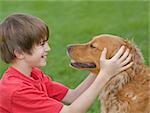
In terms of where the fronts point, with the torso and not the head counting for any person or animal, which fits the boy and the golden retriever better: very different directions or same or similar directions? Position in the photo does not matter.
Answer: very different directions

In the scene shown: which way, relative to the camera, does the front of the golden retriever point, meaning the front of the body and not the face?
to the viewer's left

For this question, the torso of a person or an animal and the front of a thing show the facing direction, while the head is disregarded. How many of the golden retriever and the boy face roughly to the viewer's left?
1

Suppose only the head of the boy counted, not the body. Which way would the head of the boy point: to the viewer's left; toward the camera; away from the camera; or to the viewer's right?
to the viewer's right

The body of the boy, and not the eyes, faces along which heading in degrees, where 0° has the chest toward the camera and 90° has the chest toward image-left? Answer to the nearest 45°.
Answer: approximately 270°
